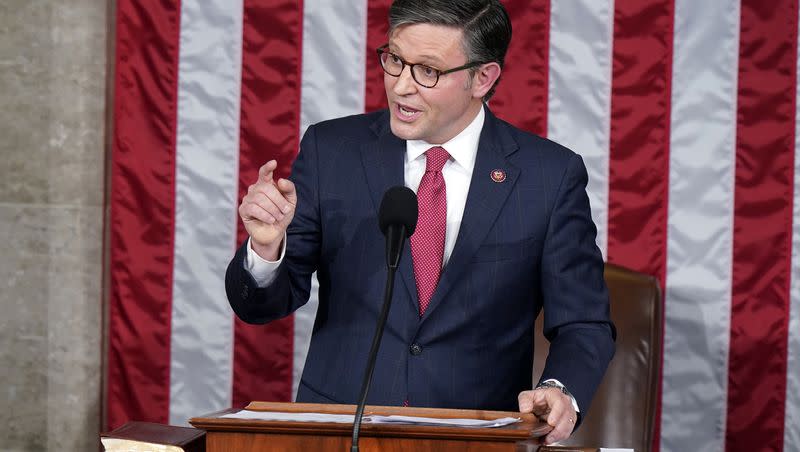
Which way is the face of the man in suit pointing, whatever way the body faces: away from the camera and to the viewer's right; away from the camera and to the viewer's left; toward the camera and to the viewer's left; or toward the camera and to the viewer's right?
toward the camera and to the viewer's left

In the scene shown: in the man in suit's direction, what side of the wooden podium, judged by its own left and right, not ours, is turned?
back

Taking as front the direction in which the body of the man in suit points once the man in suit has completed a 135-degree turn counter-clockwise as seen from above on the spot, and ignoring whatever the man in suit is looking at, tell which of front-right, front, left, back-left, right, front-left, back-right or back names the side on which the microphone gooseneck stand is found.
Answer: back-right

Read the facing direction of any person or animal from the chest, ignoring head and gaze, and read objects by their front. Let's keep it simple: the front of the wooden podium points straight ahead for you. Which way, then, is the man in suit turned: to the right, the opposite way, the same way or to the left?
the same way

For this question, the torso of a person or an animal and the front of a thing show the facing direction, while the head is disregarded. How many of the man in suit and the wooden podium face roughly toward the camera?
2

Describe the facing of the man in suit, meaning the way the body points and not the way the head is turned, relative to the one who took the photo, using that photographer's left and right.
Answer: facing the viewer

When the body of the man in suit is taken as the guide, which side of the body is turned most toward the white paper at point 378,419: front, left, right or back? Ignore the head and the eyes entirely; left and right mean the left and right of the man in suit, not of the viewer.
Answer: front

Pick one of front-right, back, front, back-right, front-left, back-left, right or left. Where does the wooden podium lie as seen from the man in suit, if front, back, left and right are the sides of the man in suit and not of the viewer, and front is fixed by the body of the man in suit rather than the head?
front
